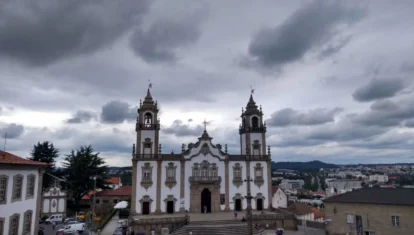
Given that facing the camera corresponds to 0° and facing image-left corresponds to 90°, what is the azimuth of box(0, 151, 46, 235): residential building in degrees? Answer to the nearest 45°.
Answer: approximately 315°

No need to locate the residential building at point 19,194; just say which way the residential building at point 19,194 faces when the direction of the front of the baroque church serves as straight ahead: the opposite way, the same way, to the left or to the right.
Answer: to the left

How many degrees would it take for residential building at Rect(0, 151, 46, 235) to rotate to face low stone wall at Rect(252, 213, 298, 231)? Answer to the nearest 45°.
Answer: approximately 45° to its left

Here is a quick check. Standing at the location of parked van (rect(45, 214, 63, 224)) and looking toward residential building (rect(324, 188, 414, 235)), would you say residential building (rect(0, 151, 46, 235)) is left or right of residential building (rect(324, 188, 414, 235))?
right

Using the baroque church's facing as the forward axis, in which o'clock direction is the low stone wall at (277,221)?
The low stone wall is roughly at 10 o'clock from the baroque church.

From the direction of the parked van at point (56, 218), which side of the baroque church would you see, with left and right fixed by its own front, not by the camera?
right

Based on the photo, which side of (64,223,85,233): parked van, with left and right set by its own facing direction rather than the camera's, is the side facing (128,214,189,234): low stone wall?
left

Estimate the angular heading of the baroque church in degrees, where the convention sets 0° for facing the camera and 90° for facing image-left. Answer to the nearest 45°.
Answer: approximately 0°
